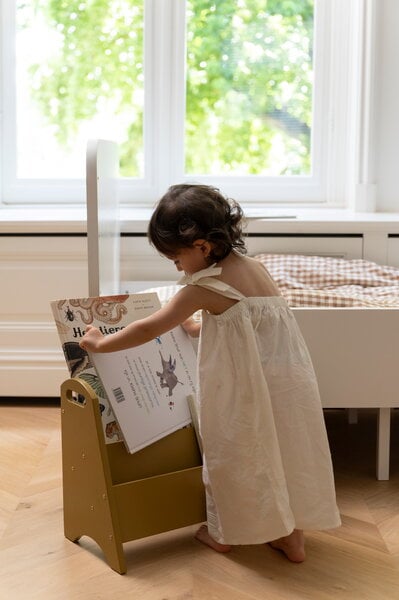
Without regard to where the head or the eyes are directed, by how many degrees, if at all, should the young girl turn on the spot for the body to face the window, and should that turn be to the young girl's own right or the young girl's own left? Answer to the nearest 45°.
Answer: approximately 45° to the young girl's own right

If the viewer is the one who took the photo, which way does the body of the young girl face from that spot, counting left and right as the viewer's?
facing away from the viewer and to the left of the viewer

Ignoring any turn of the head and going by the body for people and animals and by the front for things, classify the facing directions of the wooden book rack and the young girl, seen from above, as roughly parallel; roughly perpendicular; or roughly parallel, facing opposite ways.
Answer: roughly parallel, facing opposite ways

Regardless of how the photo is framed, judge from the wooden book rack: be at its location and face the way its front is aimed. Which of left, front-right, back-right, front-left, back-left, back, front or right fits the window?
back-left
